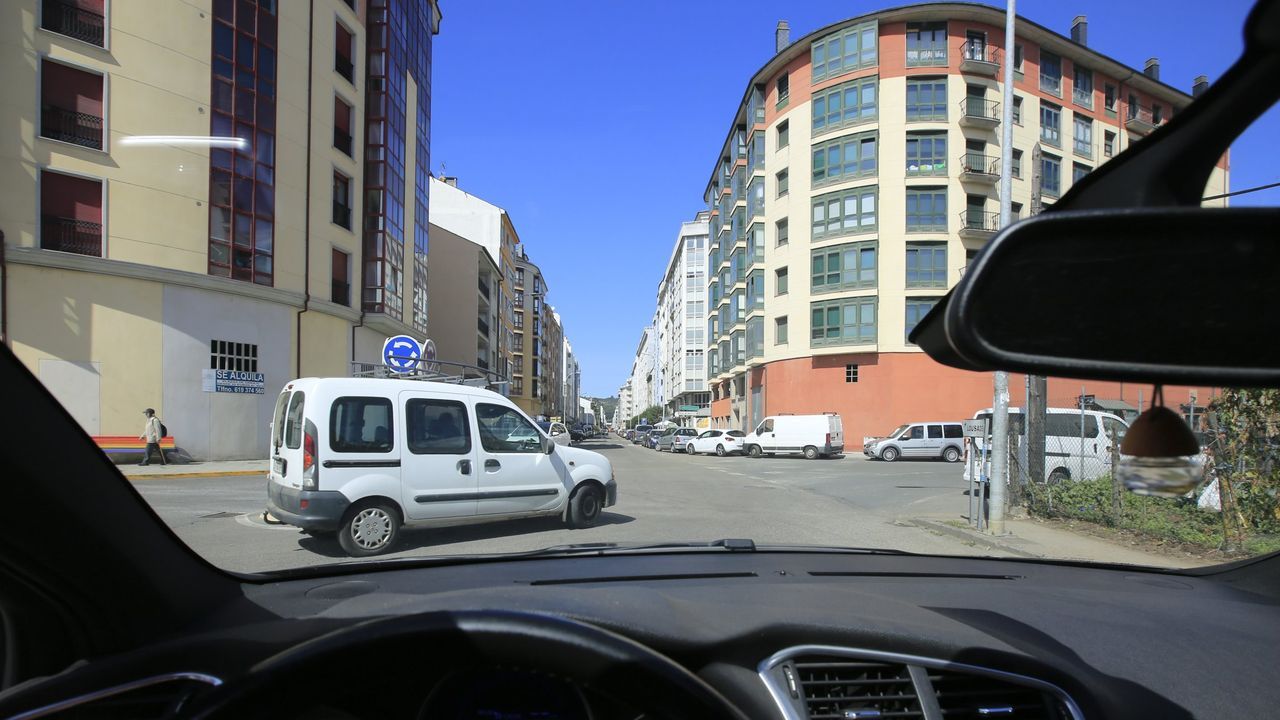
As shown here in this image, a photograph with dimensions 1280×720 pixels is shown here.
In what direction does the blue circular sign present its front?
toward the camera

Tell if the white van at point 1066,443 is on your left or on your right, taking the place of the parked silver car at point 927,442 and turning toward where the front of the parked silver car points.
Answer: on your left

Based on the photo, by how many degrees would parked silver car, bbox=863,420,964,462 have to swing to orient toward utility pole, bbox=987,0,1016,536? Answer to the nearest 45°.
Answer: approximately 90° to its left

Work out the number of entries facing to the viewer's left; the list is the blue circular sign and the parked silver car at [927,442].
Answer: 1

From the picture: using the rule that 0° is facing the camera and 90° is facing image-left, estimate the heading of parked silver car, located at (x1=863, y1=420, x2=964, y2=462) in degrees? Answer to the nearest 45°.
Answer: approximately 90°

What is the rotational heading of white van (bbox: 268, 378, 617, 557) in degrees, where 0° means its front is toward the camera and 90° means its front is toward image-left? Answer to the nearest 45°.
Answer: approximately 225°
